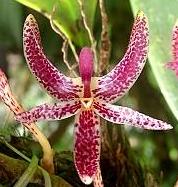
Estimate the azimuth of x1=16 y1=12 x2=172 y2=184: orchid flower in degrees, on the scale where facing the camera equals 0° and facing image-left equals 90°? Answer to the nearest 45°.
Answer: approximately 0°
